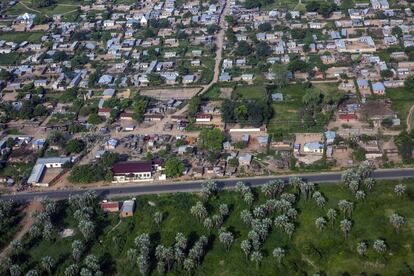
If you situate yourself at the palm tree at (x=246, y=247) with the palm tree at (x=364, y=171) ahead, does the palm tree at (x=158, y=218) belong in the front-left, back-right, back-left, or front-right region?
back-left

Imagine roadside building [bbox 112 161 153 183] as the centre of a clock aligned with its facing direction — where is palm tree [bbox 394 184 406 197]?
The palm tree is roughly at 10 o'clock from the roadside building.

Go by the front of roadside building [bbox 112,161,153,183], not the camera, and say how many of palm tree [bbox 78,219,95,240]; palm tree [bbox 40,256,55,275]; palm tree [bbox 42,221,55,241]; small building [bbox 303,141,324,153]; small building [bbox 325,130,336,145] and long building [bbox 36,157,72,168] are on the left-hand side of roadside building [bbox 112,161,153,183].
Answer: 2

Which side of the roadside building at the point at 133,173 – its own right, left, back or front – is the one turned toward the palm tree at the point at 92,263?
front

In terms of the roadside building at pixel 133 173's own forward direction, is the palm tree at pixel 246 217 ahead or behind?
ahead

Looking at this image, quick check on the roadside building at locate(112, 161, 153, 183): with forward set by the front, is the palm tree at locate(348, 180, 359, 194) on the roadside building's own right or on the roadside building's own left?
on the roadside building's own left

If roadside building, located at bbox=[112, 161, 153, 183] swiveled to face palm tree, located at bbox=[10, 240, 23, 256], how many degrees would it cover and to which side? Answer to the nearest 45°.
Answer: approximately 45° to its right

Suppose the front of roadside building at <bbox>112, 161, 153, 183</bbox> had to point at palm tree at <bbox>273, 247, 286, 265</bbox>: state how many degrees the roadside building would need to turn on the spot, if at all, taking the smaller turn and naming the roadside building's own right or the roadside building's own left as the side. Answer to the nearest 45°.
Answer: approximately 45° to the roadside building's own left

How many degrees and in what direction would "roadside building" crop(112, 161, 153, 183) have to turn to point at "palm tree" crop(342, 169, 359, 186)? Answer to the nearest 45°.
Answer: approximately 45° to its left

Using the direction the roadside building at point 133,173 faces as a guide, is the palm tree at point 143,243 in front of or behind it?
in front

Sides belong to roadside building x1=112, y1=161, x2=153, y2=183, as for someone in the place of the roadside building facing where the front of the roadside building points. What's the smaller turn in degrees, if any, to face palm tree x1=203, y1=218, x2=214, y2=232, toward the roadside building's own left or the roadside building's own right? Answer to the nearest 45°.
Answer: approximately 45° to the roadside building's own left

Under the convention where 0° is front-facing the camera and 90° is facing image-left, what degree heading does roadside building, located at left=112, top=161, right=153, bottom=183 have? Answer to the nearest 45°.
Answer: approximately 0°

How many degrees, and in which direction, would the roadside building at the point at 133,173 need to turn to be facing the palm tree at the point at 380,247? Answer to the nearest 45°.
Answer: approximately 45° to its left

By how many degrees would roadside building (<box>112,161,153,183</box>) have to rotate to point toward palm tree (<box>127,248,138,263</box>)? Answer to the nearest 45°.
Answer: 0° — it already faces it

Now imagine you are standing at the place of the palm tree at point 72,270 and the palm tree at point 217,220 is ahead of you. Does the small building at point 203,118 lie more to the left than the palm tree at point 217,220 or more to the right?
left
